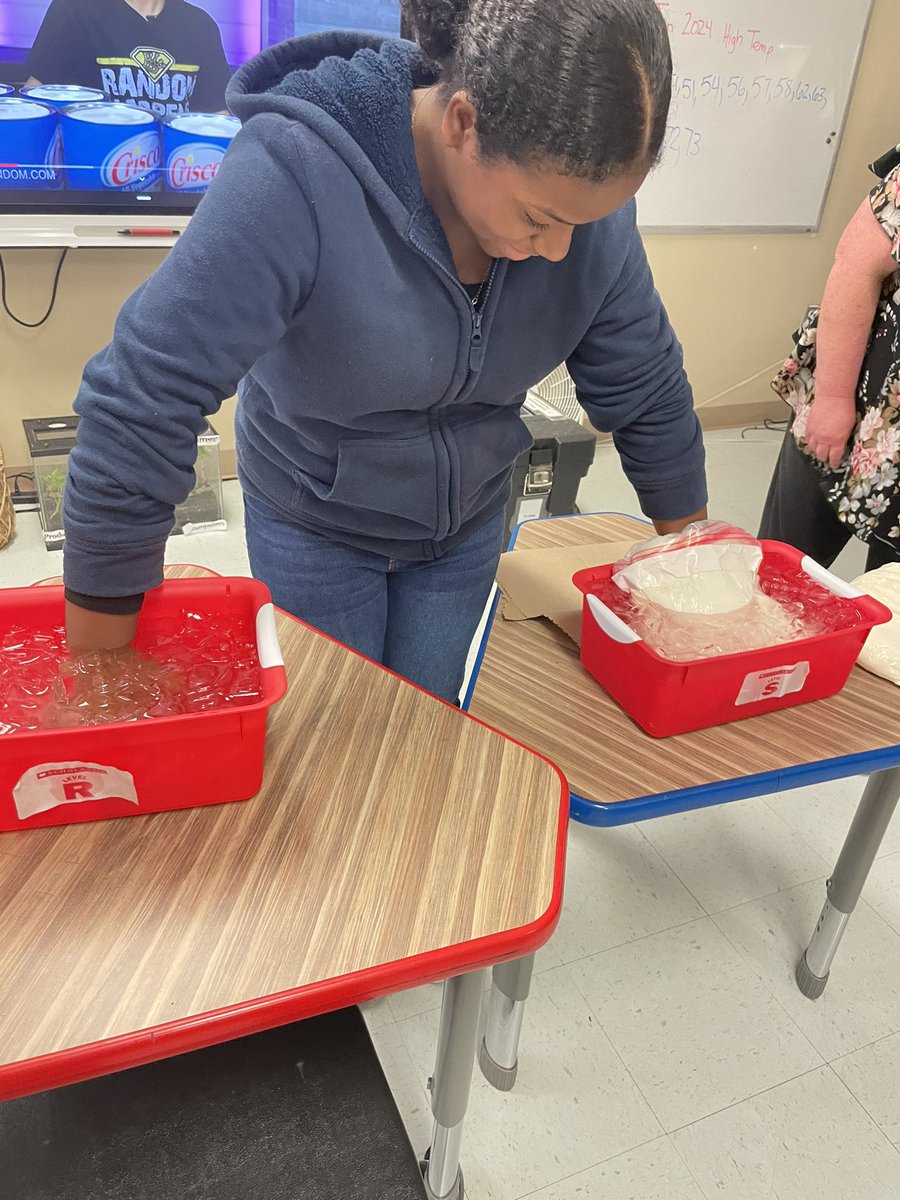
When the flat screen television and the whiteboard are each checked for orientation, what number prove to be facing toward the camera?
2

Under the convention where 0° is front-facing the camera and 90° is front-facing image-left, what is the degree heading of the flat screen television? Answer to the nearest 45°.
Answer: approximately 0°

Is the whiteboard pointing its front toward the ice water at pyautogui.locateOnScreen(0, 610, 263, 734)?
yes

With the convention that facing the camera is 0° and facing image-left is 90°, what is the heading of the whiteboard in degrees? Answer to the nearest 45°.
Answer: approximately 0°

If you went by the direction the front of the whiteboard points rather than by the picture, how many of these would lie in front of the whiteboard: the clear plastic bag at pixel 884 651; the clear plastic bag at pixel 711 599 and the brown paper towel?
3

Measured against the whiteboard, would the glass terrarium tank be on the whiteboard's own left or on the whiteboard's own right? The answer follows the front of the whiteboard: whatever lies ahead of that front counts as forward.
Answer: on the whiteboard's own right

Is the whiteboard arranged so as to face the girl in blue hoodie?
yes

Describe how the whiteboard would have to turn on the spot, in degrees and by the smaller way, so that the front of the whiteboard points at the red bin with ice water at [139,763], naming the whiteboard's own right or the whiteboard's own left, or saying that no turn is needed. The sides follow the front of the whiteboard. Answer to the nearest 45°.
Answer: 0° — it already faces it

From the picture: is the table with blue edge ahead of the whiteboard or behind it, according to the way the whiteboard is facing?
ahead

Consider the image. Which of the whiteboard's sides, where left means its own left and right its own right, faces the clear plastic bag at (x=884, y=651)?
front

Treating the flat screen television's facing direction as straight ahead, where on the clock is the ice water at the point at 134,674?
The ice water is roughly at 12 o'clock from the flat screen television.
